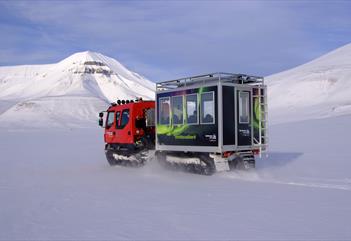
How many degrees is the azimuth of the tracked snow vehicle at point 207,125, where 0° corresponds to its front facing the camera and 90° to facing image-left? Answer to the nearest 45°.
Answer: approximately 135°
